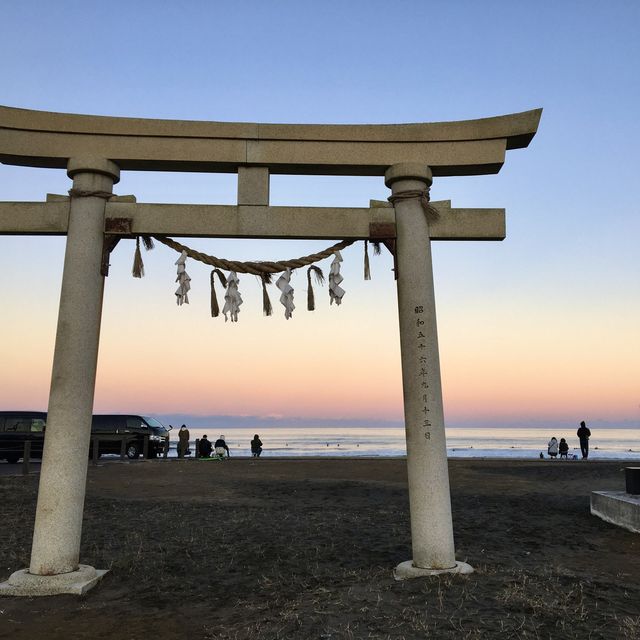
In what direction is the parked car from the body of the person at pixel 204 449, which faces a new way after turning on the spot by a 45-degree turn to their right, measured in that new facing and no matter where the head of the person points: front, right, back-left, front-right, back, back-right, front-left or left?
back-left

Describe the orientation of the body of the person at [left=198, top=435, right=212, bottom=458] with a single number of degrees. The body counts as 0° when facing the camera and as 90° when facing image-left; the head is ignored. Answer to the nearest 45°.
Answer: approximately 180°

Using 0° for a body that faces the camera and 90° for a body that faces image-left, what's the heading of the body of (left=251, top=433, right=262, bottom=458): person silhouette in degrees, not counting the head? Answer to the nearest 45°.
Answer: approximately 180°

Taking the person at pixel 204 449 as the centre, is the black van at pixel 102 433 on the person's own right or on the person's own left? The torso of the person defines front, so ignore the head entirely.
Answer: on the person's own left

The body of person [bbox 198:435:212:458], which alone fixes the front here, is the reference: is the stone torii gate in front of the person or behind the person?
behind
